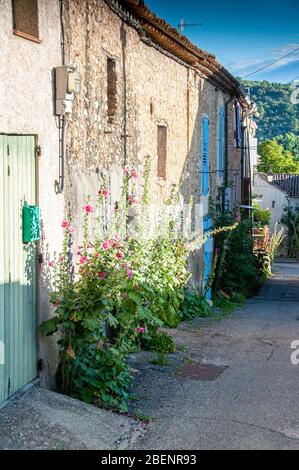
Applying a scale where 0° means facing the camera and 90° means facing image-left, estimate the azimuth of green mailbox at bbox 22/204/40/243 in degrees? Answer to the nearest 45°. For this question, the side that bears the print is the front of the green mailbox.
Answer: approximately 315°

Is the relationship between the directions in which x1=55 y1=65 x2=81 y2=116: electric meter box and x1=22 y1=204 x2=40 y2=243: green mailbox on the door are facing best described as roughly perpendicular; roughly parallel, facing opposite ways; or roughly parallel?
roughly parallel

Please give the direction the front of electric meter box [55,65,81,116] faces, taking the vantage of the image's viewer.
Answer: facing the viewer and to the right of the viewer

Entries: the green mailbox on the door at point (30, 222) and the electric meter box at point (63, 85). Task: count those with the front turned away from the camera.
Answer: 0
